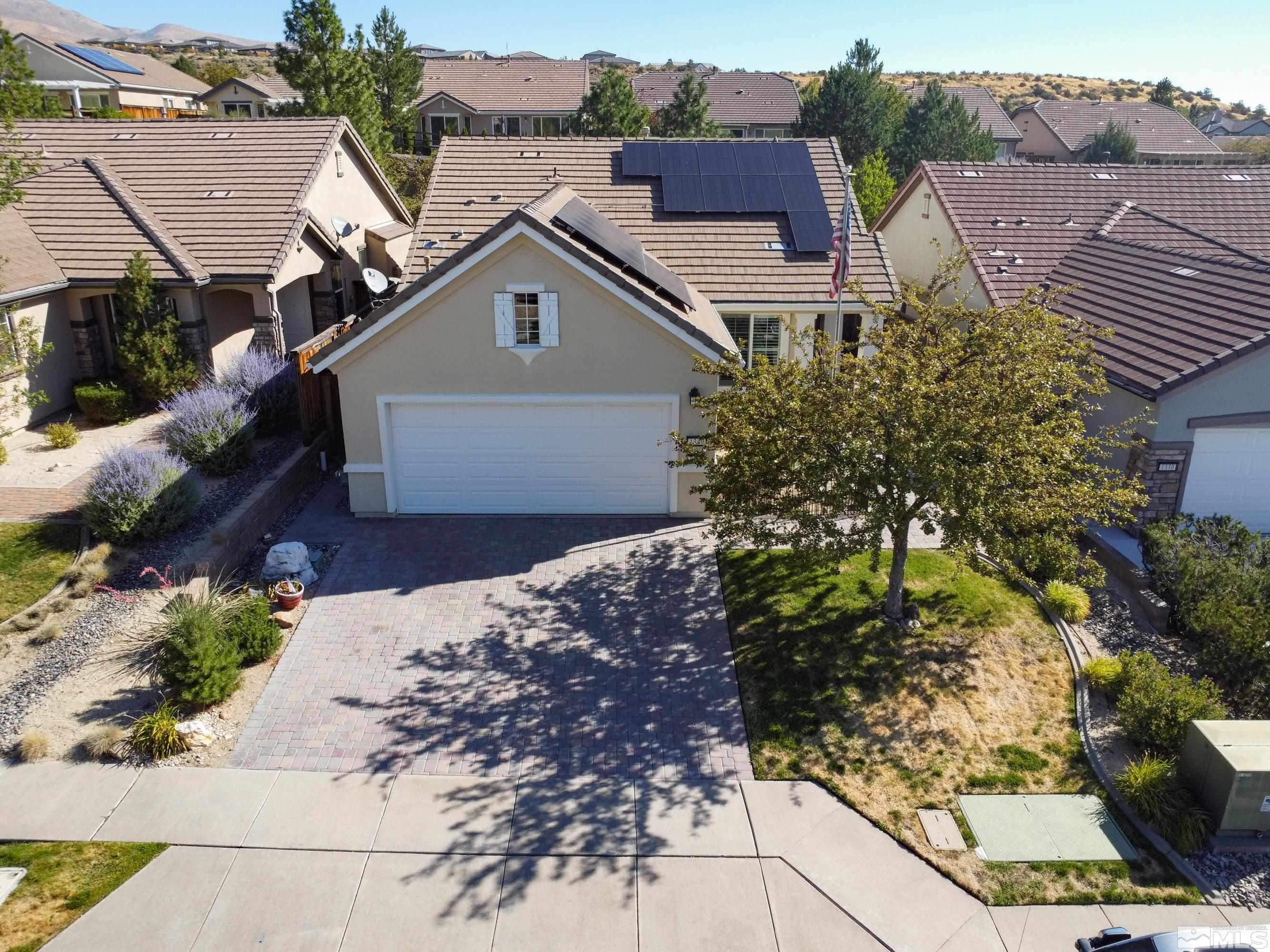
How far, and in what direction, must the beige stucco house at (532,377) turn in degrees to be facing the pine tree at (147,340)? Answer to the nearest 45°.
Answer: approximately 135° to its right

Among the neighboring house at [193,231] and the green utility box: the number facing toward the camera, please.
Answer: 2

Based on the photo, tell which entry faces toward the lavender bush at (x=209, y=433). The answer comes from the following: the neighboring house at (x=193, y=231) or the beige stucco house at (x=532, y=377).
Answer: the neighboring house

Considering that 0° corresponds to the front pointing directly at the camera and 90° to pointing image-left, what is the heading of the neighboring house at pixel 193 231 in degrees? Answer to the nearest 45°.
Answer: approximately 0°

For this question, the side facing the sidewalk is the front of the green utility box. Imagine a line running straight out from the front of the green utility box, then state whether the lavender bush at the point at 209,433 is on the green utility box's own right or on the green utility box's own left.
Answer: on the green utility box's own right

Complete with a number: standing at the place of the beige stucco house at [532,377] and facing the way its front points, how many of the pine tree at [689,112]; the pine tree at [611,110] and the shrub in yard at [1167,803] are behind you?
2

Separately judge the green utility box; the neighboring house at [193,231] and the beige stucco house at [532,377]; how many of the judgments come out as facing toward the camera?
3

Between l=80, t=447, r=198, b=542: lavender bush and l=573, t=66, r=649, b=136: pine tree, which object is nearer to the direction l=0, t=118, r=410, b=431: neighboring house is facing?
the lavender bush

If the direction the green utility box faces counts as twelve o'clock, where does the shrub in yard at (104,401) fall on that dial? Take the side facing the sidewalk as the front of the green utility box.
The shrub in yard is roughly at 3 o'clock from the green utility box.

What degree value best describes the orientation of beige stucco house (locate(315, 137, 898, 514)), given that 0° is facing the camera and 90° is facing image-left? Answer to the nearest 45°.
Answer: approximately 0°

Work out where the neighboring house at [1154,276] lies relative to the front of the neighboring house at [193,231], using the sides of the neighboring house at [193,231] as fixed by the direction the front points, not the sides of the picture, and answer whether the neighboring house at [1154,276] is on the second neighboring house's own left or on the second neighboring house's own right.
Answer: on the second neighboring house's own left
